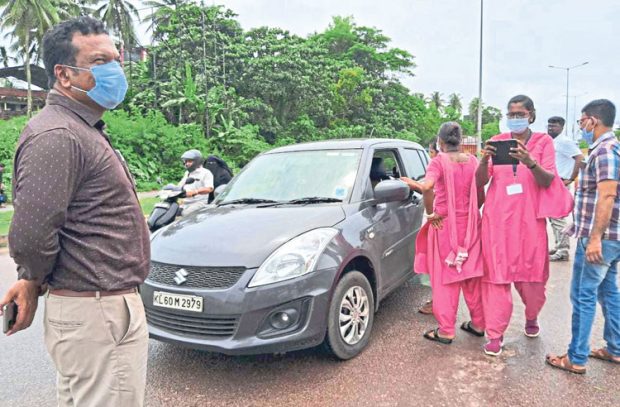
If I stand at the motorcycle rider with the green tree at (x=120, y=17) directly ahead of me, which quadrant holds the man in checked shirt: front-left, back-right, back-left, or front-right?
back-right

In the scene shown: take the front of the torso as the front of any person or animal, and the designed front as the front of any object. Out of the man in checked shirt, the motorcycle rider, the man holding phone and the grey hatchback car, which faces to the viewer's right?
the man holding phone

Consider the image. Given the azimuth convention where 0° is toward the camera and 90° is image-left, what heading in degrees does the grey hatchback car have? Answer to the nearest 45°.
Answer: approximately 45°

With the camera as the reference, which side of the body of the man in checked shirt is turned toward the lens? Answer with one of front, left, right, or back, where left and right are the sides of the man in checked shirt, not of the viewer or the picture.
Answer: left

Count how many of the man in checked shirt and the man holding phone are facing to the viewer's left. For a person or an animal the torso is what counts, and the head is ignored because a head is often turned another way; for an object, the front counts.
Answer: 1

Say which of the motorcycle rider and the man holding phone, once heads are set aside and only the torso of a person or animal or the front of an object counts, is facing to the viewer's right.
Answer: the man holding phone

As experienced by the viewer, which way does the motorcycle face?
facing the viewer and to the left of the viewer

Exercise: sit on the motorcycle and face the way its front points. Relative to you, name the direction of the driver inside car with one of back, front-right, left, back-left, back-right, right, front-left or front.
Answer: left

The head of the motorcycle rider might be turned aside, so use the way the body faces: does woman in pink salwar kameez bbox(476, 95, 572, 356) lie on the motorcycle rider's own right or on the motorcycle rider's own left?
on the motorcycle rider's own left

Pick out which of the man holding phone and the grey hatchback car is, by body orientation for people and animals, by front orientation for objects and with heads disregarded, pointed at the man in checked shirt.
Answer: the man holding phone

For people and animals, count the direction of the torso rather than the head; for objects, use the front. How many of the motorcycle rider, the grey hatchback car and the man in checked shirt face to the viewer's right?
0

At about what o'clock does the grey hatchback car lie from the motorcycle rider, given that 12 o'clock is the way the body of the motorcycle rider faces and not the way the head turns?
The grey hatchback car is roughly at 10 o'clock from the motorcycle rider.

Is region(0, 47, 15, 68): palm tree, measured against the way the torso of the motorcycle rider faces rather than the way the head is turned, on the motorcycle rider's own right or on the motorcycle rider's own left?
on the motorcycle rider's own right

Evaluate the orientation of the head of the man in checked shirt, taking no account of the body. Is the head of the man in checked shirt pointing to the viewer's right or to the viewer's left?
to the viewer's left

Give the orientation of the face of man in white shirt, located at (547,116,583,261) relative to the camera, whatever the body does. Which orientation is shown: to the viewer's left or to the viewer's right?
to the viewer's left

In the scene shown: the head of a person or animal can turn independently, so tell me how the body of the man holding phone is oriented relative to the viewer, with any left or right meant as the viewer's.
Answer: facing to the right of the viewer
